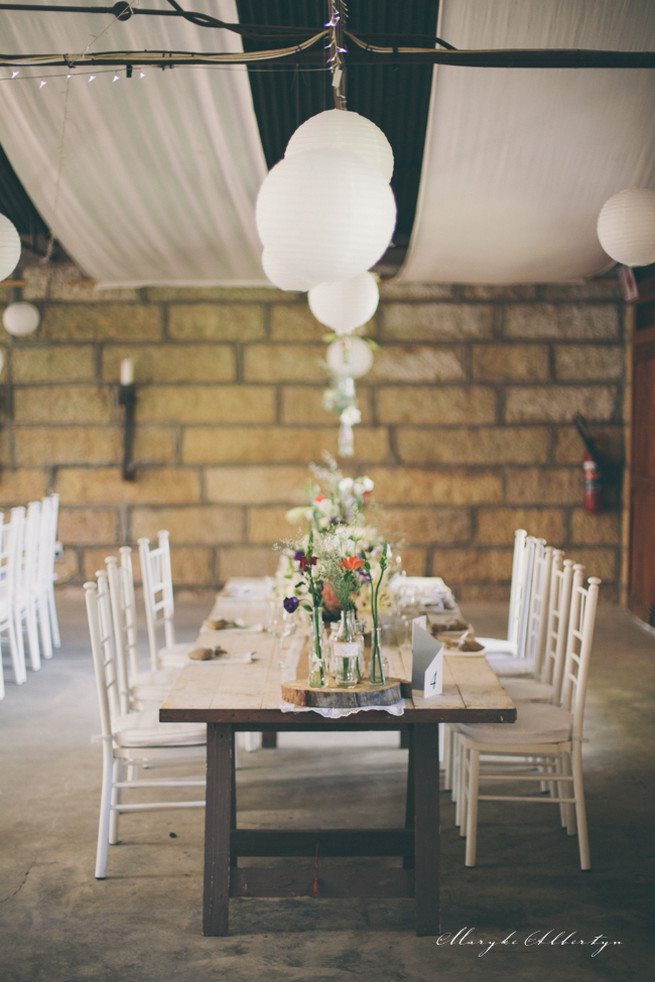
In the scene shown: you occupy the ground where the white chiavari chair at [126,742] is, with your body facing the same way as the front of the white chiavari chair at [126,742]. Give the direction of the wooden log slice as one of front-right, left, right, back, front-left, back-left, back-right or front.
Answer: front-right

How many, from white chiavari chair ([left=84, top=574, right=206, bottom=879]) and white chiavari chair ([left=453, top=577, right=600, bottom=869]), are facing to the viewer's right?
1

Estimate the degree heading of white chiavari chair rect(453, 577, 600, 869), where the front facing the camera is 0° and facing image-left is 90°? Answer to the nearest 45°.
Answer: approximately 90°

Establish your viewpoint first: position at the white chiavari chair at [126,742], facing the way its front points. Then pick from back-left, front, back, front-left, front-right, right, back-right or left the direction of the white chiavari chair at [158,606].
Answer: left

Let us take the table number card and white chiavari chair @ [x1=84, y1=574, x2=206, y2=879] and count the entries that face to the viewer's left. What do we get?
0

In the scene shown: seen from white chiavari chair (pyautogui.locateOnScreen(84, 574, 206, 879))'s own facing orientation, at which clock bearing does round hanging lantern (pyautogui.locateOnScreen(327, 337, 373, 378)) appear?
The round hanging lantern is roughly at 10 o'clock from the white chiavari chair.

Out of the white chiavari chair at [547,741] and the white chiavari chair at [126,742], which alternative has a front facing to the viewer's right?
the white chiavari chair at [126,742]

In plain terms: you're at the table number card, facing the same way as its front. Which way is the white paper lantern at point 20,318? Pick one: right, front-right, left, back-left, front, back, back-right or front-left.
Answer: back

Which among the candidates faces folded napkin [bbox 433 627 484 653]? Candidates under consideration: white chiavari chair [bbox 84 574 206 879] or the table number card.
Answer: the white chiavari chair

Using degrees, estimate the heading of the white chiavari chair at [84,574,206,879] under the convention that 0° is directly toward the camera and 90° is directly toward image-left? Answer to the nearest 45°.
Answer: approximately 270°

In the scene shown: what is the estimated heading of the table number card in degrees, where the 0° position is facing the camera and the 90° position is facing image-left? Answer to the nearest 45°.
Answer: approximately 315°

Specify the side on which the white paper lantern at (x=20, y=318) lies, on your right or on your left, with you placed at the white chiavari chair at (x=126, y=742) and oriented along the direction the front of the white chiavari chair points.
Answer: on your left

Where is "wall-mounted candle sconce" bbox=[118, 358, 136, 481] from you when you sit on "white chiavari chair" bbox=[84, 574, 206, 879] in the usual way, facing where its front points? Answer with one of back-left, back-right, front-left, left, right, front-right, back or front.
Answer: left

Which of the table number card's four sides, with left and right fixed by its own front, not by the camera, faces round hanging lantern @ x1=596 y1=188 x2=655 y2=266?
left

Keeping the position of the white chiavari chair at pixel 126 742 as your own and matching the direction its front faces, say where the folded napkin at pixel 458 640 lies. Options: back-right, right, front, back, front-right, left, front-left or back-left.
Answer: front

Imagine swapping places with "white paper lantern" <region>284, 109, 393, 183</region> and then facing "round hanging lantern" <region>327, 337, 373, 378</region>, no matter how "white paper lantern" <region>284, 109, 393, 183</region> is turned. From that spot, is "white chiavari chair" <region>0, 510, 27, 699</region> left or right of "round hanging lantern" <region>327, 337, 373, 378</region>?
left
